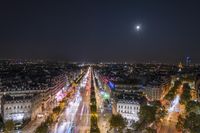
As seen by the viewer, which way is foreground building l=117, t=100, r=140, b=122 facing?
toward the camera
